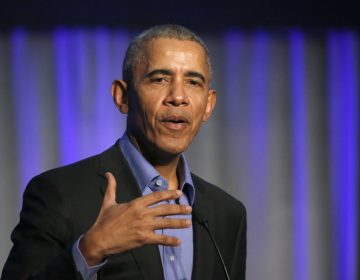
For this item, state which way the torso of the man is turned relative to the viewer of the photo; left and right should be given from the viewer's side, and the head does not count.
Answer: facing the viewer and to the right of the viewer
